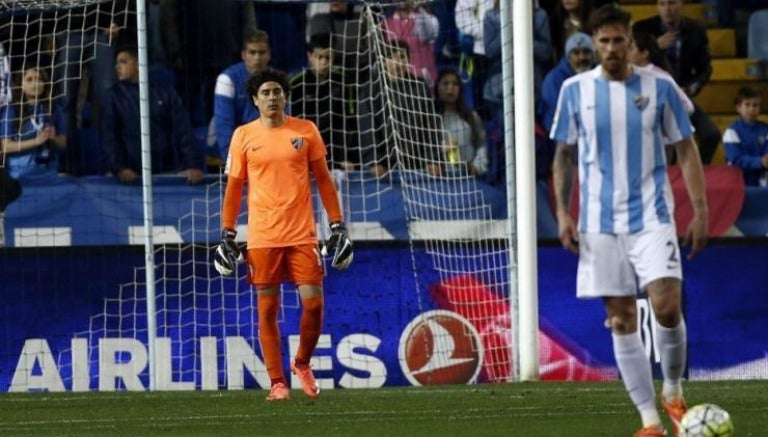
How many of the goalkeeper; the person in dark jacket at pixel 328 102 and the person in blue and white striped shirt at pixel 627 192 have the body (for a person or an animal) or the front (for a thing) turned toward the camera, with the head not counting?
3

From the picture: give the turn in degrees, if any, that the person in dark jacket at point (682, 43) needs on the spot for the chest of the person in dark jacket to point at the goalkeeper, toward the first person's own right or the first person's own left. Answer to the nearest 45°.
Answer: approximately 45° to the first person's own right

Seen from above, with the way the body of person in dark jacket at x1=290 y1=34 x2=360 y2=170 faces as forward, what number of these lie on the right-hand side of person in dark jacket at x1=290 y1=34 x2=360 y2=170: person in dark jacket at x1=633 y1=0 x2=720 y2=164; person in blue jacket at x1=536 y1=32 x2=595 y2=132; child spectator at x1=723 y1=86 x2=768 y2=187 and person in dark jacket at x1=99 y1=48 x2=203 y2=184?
1

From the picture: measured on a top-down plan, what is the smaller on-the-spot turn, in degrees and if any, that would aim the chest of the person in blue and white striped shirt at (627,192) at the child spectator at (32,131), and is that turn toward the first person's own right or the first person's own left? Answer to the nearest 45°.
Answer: approximately 135° to the first person's own right

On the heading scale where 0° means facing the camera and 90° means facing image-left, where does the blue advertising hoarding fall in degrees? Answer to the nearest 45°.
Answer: approximately 0°

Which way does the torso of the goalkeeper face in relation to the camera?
toward the camera

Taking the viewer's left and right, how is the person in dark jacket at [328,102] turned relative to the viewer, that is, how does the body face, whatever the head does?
facing the viewer

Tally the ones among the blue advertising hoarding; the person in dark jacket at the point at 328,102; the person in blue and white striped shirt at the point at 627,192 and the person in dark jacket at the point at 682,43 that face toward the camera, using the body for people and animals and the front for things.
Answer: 4

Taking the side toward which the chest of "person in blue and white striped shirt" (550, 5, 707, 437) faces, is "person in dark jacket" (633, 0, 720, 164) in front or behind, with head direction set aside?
behind

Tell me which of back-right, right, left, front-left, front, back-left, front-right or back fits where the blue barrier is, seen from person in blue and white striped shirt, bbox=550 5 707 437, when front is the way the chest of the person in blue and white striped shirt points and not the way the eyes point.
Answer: back-right

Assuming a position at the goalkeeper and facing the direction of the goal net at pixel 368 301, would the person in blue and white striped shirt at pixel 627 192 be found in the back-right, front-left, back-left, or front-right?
back-right

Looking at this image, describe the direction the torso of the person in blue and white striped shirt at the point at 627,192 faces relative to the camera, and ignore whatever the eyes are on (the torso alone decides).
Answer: toward the camera
